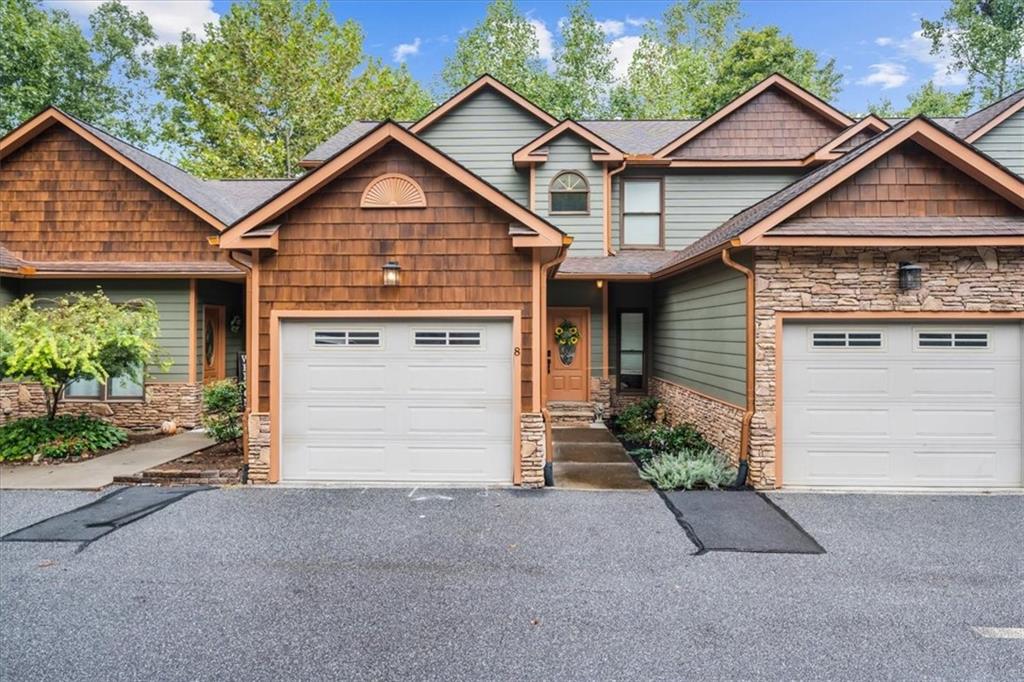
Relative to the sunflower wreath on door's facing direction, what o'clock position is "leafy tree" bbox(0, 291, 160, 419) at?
The leafy tree is roughly at 2 o'clock from the sunflower wreath on door.

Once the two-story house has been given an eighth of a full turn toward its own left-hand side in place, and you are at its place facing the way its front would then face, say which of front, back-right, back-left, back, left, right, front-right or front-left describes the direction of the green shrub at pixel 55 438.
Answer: back-right

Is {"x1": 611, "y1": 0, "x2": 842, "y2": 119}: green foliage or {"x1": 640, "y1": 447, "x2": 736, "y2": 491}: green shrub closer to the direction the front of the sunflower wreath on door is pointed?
the green shrub

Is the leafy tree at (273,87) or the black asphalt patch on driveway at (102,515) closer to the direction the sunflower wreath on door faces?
the black asphalt patch on driveway

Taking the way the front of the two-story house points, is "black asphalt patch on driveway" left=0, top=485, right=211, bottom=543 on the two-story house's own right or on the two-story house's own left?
on the two-story house's own right

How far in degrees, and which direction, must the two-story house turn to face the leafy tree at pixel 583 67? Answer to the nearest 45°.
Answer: approximately 180°

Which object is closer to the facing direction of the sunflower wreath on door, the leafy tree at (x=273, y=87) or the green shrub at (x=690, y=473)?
the green shrub

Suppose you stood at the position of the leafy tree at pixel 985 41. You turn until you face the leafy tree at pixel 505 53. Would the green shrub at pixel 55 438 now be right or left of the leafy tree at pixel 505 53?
left

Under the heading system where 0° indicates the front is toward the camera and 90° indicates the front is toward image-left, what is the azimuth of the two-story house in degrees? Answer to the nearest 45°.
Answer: approximately 0°

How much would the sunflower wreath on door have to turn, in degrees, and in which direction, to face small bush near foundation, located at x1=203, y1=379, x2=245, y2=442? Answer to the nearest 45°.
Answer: approximately 45° to its right

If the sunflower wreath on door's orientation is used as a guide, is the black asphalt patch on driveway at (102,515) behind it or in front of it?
in front

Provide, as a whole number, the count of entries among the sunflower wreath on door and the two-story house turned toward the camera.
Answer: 2

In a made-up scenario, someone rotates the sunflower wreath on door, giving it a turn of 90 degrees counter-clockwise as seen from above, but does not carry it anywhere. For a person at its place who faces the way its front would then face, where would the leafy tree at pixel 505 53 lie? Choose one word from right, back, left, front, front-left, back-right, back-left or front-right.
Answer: left
